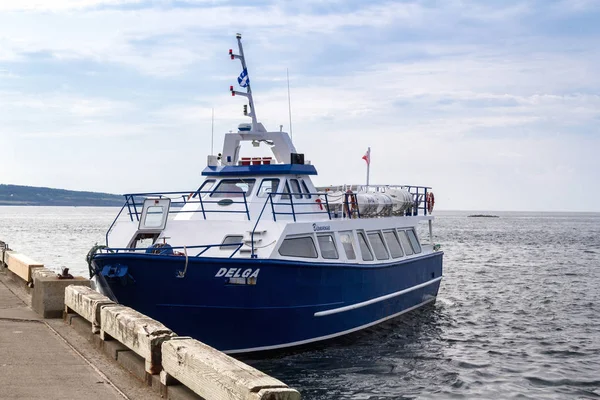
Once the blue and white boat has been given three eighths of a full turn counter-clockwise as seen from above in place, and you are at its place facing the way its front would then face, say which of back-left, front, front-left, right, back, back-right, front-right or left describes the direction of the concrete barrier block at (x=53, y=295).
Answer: back-right

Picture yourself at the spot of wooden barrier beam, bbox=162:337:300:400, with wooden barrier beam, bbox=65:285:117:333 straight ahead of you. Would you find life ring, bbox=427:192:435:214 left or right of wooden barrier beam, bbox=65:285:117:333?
right

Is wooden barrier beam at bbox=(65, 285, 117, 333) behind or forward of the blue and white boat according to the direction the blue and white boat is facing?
forward

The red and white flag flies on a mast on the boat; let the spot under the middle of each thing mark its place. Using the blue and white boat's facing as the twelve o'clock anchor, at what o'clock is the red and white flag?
The red and white flag is roughly at 5 o'clock from the blue and white boat.

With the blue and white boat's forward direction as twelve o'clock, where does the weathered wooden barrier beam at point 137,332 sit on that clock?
The weathered wooden barrier beam is roughly at 11 o'clock from the blue and white boat.
